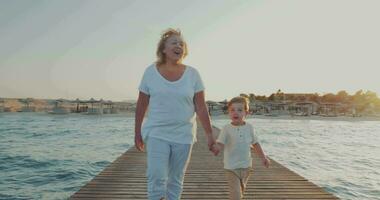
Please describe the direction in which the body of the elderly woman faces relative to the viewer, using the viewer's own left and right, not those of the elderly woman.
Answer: facing the viewer

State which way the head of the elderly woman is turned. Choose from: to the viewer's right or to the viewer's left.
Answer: to the viewer's right

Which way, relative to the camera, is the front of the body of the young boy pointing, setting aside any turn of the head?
toward the camera
